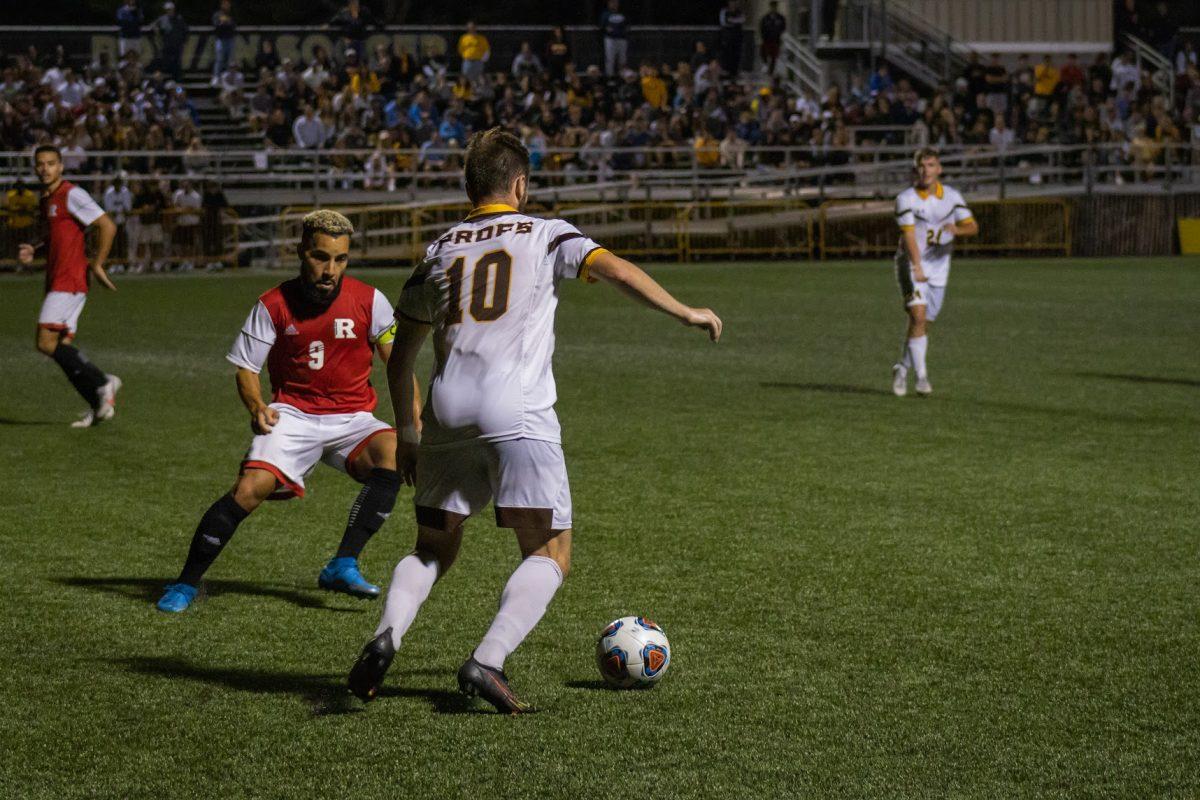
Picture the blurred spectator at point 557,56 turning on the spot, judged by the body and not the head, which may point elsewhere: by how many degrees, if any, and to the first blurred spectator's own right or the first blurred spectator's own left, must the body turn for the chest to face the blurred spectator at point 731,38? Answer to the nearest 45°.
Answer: approximately 135° to the first blurred spectator's own left

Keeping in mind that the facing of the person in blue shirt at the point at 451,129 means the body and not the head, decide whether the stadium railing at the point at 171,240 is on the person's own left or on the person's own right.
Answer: on the person's own right

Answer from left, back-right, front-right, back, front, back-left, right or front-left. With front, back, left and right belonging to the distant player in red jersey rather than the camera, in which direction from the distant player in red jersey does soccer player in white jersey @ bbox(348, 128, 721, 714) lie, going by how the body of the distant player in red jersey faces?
front-left

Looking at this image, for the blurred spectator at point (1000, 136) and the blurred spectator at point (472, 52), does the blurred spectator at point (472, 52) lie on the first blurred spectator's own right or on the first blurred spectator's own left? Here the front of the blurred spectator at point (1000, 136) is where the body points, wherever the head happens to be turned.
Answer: on the first blurred spectator's own right

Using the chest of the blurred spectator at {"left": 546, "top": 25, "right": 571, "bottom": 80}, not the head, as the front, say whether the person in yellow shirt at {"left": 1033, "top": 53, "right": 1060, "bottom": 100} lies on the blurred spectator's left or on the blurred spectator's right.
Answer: on the blurred spectator's left

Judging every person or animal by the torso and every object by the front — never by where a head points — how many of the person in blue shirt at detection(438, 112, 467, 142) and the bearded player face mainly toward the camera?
2
